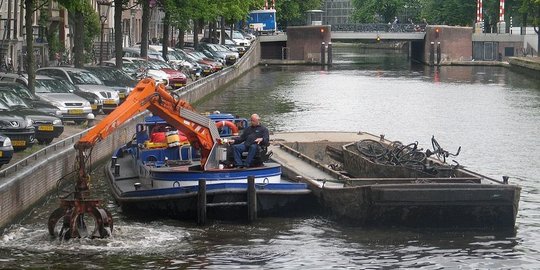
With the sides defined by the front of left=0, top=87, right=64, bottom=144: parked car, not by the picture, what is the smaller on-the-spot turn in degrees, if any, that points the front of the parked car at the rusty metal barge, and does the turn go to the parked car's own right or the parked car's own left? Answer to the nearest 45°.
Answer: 0° — it already faces it

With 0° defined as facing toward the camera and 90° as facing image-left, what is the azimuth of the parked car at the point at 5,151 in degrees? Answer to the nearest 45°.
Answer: approximately 315°

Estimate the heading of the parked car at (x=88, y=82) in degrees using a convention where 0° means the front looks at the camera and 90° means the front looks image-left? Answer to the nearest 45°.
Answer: approximately 315°

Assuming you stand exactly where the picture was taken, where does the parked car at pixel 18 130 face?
facing the viewer and to the right of the viewer

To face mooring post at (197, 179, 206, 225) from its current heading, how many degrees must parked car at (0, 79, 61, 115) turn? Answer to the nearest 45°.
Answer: approximately 45° to its right

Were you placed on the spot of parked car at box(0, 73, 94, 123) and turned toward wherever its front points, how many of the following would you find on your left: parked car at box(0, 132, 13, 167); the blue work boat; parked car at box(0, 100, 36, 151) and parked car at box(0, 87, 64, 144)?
0

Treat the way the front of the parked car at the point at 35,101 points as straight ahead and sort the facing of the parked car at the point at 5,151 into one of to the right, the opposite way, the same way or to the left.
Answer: the same way

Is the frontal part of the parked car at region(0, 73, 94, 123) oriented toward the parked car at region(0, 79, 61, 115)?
no

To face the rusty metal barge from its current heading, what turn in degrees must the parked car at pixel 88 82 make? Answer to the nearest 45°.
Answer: approximately 45° to its right

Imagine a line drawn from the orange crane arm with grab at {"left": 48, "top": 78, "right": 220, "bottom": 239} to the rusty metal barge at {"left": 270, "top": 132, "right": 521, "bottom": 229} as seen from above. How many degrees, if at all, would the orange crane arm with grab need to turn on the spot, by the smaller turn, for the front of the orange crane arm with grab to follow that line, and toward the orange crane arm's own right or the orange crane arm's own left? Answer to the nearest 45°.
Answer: approximately 180°

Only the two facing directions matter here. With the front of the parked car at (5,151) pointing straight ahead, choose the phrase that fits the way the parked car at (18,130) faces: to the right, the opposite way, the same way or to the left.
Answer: the same way

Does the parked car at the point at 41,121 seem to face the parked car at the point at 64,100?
no

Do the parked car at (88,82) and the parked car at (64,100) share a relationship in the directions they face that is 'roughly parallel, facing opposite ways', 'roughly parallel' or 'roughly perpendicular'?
roughly parallel

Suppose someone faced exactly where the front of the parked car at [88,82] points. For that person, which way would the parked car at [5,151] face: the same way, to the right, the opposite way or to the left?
the same way

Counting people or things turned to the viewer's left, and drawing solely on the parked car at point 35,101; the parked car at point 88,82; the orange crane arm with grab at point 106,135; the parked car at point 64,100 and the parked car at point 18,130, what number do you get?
1

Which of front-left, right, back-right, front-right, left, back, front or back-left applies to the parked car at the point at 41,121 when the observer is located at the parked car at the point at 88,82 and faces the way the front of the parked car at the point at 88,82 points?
front-right

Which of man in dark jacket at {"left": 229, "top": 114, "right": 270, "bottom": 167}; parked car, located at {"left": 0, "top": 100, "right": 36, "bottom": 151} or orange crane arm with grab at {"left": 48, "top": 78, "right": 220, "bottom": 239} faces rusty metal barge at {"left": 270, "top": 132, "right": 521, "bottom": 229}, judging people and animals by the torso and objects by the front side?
the parked car

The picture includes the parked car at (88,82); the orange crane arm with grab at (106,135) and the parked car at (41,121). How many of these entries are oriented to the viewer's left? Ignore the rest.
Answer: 1

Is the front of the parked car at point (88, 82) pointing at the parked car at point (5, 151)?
no

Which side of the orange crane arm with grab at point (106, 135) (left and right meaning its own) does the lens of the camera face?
left
